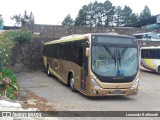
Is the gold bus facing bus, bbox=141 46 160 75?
no

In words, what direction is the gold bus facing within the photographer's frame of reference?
facing the viewer and to the right of the viewer
